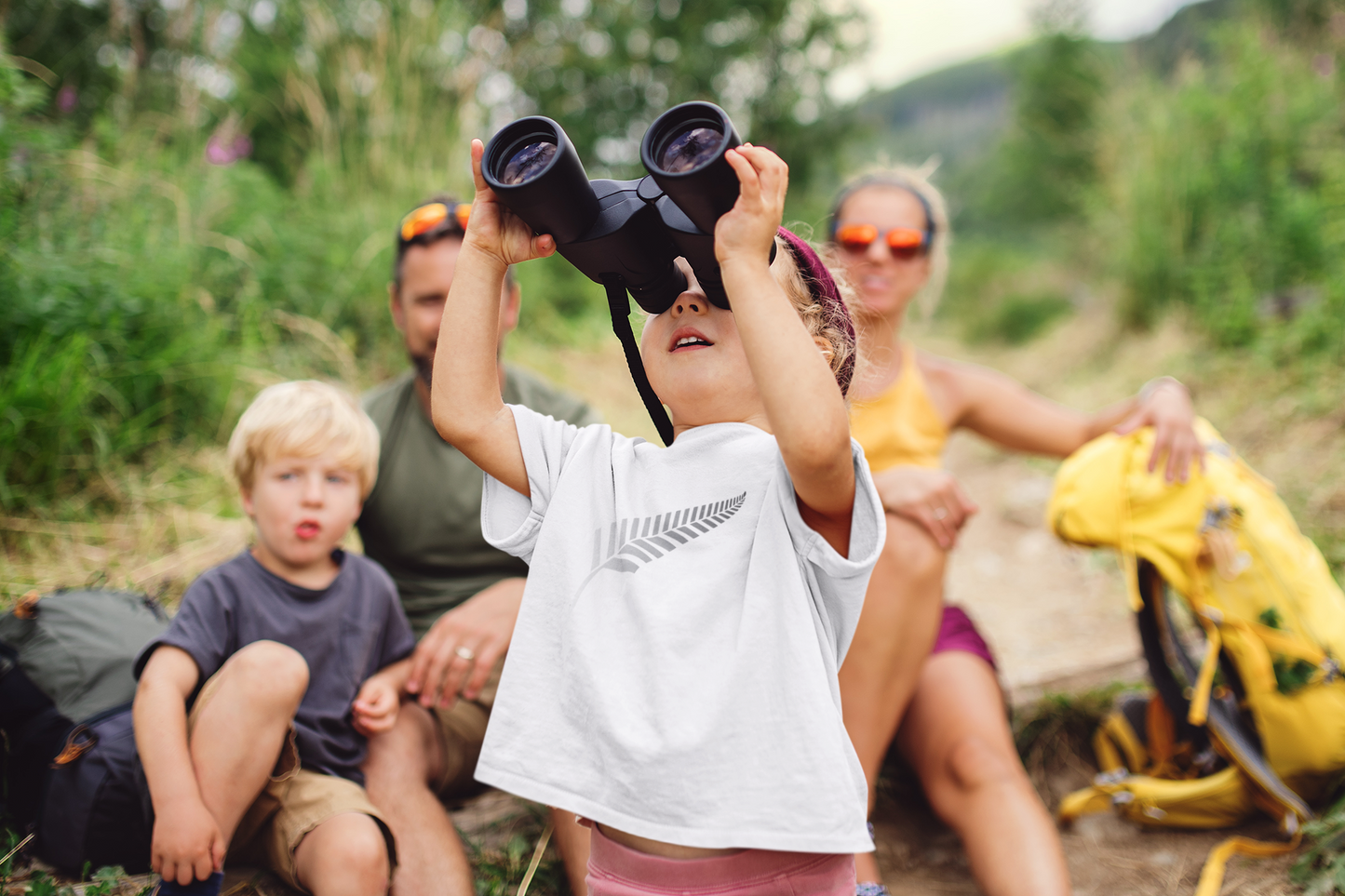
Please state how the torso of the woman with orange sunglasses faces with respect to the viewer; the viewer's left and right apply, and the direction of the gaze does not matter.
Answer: facing the viewer

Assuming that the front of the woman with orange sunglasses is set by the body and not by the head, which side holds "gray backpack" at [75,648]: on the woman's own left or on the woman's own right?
on the woman's own right

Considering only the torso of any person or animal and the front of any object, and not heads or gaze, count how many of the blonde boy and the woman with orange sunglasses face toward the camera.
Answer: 2

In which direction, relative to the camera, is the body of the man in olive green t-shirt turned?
toward the camera

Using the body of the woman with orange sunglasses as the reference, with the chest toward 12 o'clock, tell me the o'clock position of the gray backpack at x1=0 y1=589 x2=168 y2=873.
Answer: The gray backpack is roughly at 2 o'clock from the woman with orange sunglasses.

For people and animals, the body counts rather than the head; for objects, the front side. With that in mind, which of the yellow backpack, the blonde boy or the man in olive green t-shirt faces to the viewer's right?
the yellow backpack

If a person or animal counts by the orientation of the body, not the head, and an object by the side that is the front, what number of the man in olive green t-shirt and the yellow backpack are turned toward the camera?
1

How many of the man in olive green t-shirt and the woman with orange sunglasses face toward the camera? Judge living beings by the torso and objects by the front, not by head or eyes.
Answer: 2

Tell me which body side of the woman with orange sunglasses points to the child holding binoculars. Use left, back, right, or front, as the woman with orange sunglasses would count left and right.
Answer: front

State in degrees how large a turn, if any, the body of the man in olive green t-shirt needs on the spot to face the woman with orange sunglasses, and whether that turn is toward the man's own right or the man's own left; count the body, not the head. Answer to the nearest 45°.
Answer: approximately 90° to the man's own left
